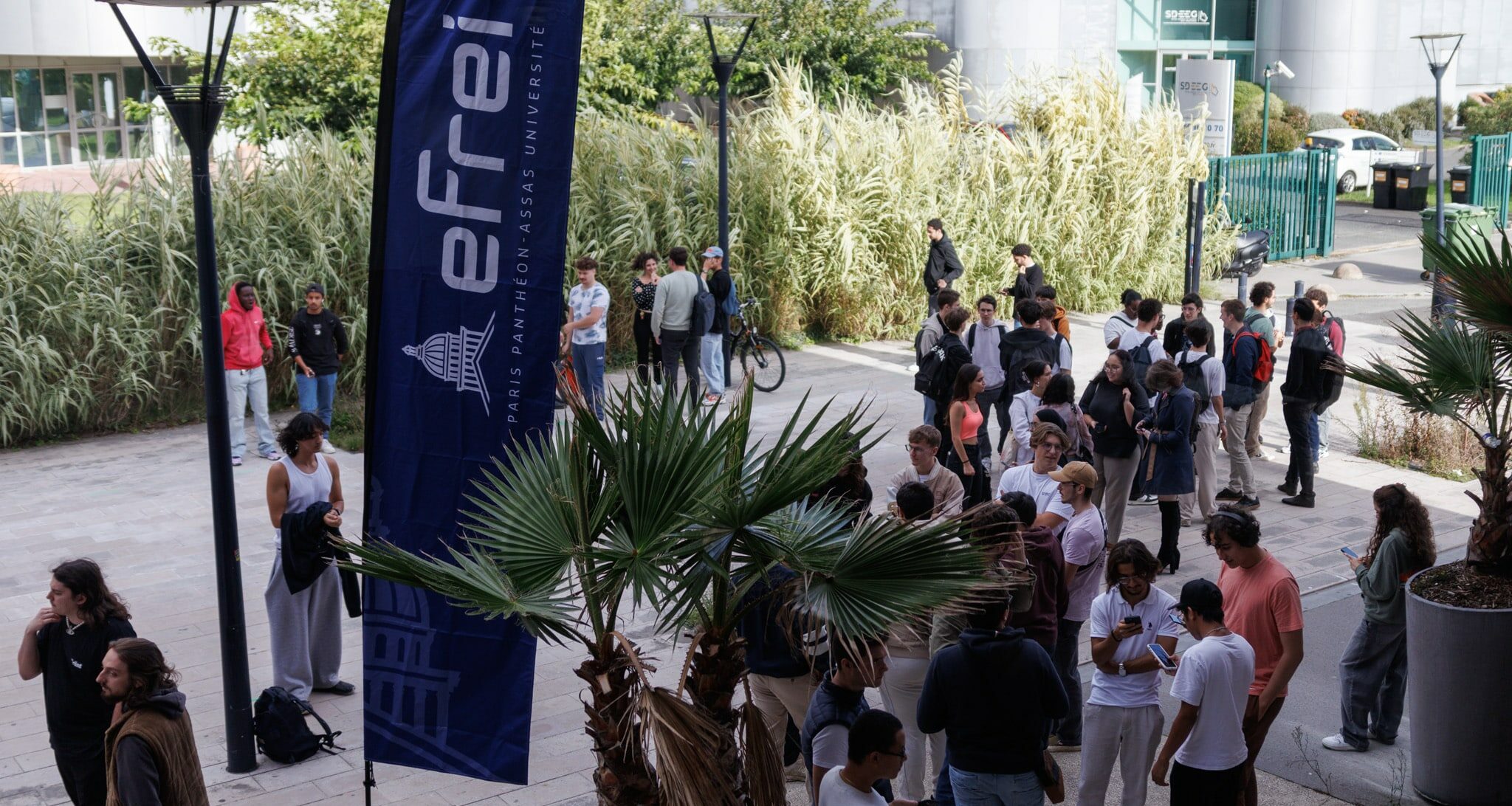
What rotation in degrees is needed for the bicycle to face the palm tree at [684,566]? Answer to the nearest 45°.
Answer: approximately 45° to its right

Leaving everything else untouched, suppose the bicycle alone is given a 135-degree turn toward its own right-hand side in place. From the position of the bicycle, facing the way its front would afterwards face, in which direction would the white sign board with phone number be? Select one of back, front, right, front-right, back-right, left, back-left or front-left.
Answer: back-right

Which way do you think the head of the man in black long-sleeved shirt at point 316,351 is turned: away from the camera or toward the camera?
toward the camera

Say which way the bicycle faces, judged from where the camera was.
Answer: facing the viewer and to the right of the viewer

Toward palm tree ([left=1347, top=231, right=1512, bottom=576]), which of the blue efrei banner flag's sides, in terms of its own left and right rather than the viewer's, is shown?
left

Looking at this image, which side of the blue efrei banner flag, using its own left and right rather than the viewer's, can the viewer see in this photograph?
front

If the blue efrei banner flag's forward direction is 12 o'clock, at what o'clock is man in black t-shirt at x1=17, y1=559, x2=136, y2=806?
The man in black t-shirt is roughly at 3 o'clock from the blue efrei banner flag.

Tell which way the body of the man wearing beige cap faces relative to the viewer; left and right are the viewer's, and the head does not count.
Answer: facing to the left of the viewer

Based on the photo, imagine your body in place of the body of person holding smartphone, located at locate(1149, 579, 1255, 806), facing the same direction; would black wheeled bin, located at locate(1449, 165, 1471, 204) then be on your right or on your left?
on your right

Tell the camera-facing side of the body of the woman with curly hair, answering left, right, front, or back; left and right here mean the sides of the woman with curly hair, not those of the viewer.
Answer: left

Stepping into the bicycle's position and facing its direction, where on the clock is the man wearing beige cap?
The man wearing beige cap is roughly at 1 o'clock from the bicycle.

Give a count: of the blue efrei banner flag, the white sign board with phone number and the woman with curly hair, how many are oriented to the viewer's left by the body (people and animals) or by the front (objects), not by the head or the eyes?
1

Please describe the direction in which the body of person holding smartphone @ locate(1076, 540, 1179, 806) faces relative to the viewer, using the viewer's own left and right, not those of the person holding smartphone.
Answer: facing the viewer

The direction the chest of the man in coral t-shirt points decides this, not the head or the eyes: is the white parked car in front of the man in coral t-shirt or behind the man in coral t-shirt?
behind
